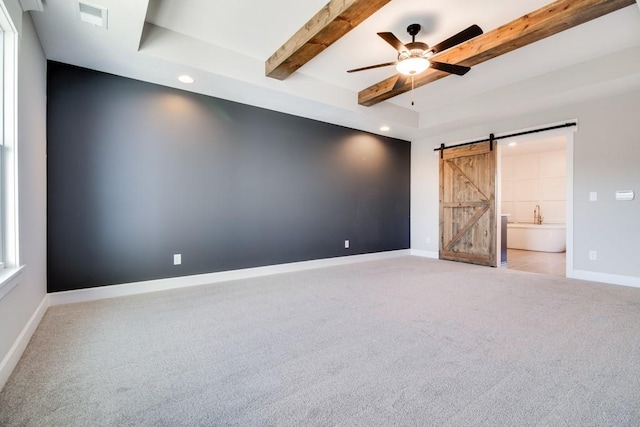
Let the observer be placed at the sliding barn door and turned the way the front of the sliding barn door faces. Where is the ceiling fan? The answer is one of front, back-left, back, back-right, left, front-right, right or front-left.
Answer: front-left

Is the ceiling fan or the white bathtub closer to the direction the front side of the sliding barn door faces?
the ceiling fan

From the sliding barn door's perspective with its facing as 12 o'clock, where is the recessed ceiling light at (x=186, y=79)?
The recessed ceiling light is roughly at 12 o'clock from the sliding barn door.

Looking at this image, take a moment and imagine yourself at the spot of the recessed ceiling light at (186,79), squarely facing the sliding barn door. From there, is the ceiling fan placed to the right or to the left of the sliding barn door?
right

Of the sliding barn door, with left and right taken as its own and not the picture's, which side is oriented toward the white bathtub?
back

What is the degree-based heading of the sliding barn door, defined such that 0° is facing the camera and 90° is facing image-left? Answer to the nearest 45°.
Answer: approximately 45°

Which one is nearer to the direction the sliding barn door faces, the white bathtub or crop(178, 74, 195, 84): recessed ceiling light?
the recessed ceiling light
